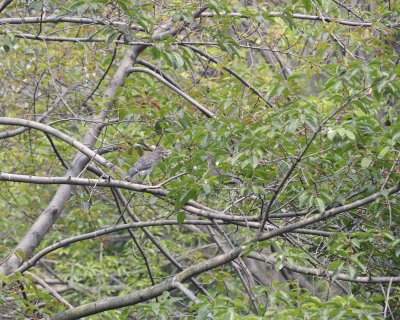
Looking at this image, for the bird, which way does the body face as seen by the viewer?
to the viewer's right
